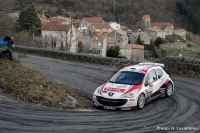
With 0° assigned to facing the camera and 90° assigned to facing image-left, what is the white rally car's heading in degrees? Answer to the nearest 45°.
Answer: approximately 45°

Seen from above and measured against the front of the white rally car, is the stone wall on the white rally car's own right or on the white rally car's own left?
on the white rally car's own right
